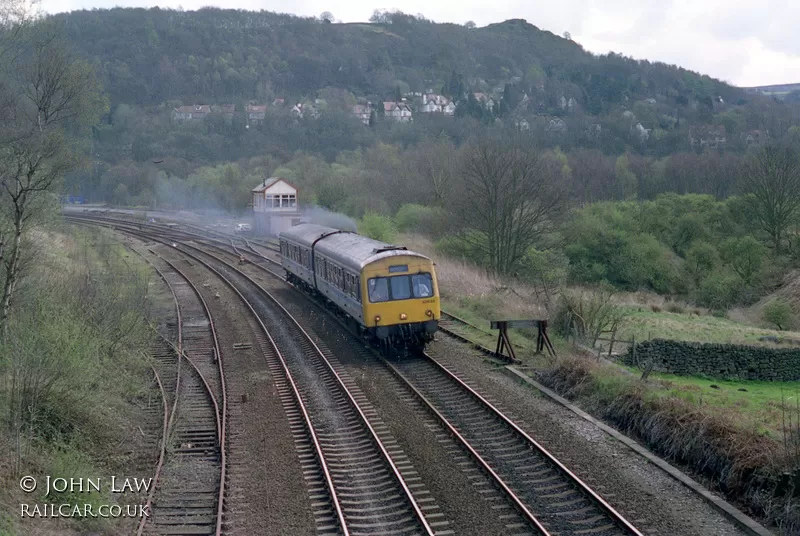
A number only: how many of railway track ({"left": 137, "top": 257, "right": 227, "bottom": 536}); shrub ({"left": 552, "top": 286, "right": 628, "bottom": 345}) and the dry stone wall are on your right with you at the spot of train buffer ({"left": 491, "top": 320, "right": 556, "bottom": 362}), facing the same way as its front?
2

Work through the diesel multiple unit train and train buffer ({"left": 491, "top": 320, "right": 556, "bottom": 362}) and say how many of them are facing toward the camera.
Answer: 1

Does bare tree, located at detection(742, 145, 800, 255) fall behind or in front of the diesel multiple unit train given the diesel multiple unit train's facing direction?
behind

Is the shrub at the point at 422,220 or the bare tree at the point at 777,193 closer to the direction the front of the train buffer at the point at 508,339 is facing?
the shrub

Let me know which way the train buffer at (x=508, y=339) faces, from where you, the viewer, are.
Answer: facing away from the viewer and to the left of the viewer

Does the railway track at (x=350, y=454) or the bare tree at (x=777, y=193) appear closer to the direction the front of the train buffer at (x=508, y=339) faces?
the bare tree

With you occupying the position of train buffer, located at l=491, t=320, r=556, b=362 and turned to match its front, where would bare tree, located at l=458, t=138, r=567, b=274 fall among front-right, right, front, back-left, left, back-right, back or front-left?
front-right

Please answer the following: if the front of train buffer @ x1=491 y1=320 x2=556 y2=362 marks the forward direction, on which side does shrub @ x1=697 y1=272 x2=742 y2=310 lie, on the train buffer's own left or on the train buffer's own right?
on the train buffer's own right

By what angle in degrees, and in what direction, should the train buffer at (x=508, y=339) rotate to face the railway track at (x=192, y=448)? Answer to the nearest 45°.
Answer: approximately 90° to its left

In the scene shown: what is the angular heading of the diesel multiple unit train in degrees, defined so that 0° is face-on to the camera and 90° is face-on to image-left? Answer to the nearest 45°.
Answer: approximately 0°

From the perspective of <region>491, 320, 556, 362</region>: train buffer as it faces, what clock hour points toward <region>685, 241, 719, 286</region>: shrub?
The shrub is roughly at 2 o'clock from the train buffer.

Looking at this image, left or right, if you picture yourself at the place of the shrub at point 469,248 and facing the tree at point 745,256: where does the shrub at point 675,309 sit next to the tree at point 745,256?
right

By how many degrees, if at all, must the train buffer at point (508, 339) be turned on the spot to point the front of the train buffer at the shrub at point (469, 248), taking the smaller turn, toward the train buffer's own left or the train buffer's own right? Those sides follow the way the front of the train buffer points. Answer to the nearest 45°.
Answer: approximately 45° to the train buffer's own right

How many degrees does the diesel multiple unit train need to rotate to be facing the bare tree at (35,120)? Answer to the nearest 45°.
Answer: approximately 90° to its right

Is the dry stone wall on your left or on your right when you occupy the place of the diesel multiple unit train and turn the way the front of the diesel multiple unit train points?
on your left

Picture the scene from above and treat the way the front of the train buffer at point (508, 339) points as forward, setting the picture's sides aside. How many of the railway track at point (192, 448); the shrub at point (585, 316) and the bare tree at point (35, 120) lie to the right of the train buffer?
1
